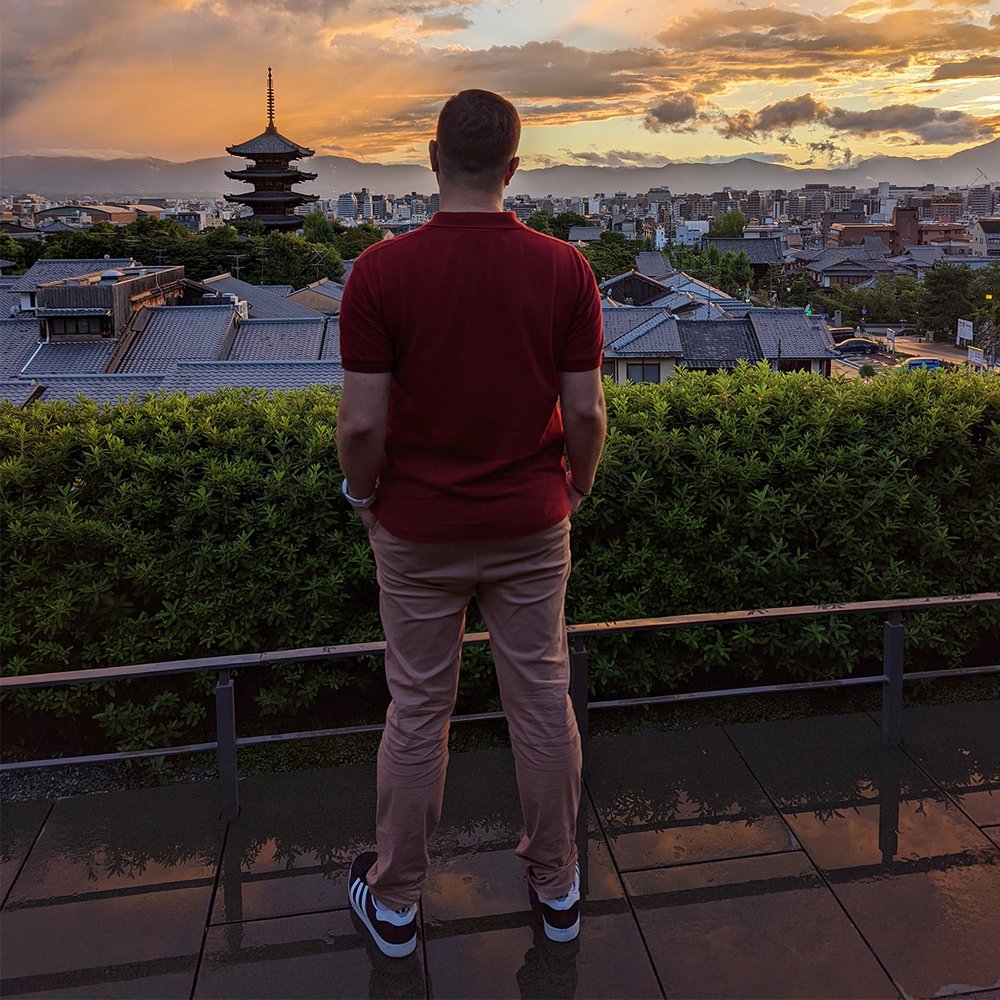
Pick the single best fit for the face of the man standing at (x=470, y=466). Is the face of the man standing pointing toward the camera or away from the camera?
away from the camera

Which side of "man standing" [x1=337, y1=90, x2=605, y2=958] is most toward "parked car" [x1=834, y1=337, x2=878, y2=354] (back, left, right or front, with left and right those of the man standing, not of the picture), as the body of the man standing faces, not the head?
front

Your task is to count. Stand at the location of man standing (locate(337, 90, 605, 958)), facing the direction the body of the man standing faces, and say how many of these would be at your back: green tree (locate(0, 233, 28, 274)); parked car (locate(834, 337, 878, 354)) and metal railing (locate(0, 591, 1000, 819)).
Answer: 0

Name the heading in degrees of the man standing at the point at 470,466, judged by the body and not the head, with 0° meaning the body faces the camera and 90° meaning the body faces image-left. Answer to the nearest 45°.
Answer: approximately 180°

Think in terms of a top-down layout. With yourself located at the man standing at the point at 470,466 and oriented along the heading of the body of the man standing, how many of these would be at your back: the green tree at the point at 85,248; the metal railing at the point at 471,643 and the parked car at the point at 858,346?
0

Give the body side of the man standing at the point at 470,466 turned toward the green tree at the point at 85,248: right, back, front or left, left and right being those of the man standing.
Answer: front
